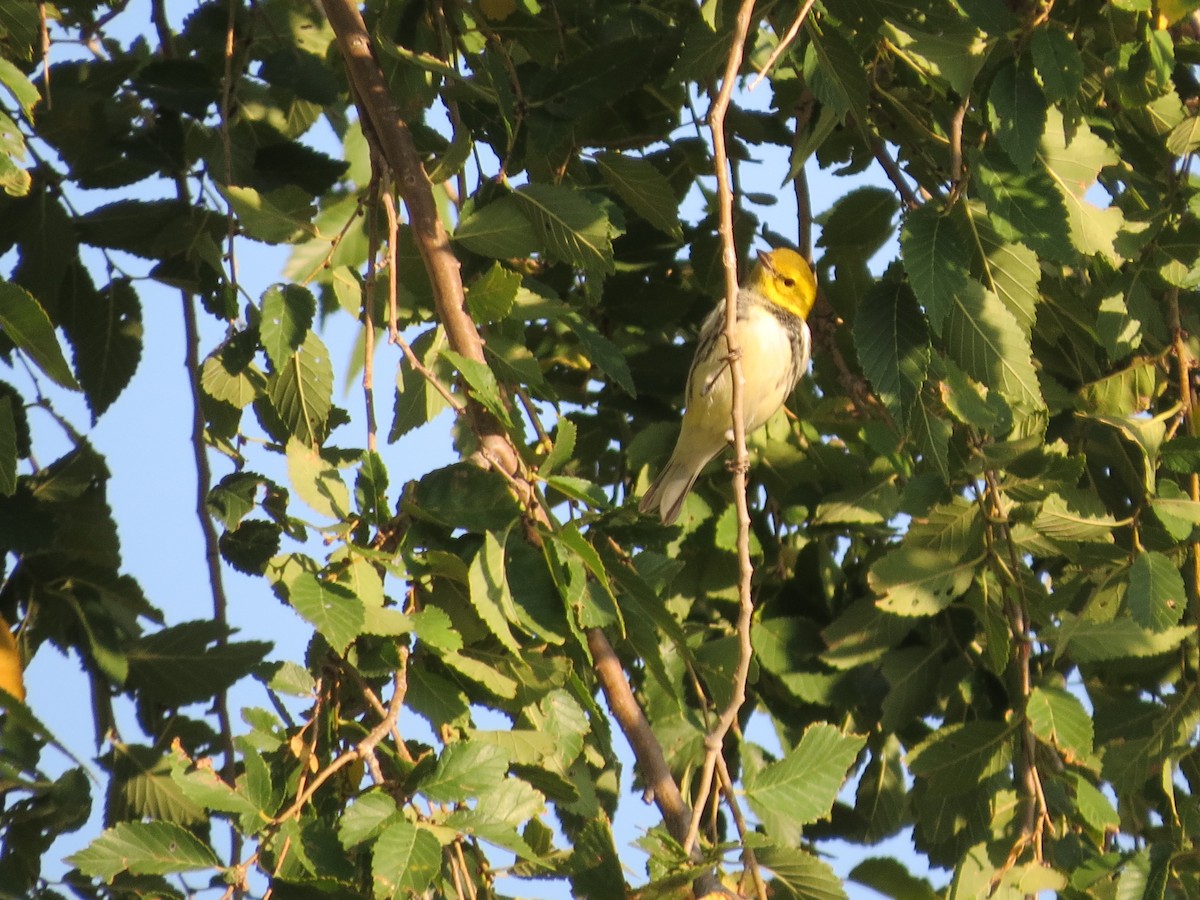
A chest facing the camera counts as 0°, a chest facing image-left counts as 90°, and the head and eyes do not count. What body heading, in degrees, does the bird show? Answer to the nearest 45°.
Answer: approximately 315°
